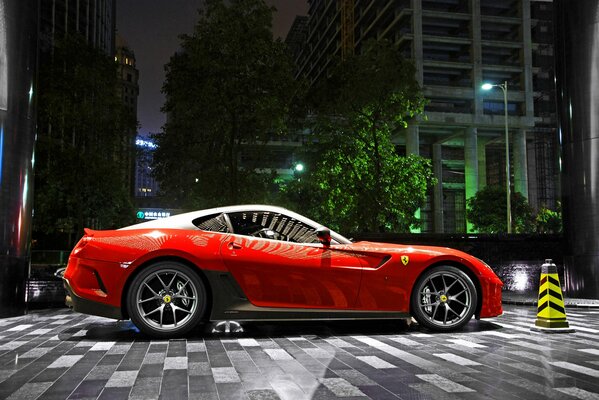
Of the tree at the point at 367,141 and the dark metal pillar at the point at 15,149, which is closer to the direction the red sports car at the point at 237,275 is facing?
the tree

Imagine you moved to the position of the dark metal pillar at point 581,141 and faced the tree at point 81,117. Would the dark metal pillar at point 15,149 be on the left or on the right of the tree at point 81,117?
left

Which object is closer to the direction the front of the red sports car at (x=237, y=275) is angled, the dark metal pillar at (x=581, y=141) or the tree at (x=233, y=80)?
the dark metal pillar

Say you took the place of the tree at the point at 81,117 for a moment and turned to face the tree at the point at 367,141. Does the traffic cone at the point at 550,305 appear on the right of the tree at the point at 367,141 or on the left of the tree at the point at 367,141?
right

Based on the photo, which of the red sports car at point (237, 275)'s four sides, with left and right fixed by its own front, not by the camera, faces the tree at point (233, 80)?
left

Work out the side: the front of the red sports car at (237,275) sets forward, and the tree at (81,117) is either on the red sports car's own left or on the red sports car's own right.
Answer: on the red sports car's own left

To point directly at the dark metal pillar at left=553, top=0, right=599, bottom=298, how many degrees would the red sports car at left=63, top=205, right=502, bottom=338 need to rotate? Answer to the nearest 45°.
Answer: approximately 45° to its left

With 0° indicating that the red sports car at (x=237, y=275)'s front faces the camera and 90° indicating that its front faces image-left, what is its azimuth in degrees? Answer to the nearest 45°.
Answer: approximately 270°

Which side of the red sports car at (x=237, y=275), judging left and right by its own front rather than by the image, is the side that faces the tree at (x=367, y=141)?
left

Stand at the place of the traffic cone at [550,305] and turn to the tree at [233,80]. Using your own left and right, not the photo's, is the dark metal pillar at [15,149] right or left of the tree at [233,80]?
left

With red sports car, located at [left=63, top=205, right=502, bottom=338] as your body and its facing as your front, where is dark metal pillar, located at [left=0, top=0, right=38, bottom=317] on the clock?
The dark metal pillar is roughly at 7 o'clock from the red sports car.

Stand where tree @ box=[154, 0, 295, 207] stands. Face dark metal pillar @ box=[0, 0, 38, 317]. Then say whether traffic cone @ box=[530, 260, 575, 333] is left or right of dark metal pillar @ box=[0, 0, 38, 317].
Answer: left
